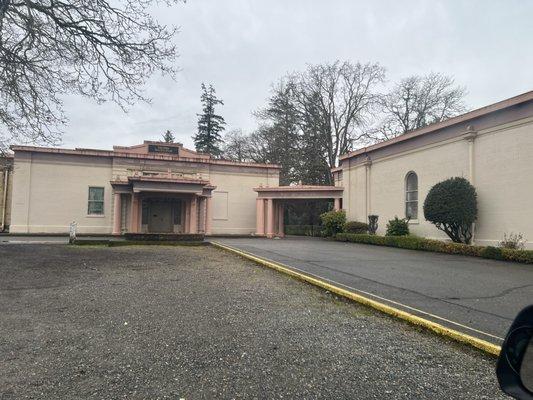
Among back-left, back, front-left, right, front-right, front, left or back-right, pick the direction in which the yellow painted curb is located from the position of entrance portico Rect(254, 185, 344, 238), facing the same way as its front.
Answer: front

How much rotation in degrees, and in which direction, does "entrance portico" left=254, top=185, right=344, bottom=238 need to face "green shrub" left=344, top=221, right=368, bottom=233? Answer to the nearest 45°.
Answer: approximately 45° to its left

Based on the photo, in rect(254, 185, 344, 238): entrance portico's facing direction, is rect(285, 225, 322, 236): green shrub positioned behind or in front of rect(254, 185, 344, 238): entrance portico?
behind

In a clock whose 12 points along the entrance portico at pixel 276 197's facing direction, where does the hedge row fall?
The hedge row is roughly at 11 o'clock from the entrance portico.

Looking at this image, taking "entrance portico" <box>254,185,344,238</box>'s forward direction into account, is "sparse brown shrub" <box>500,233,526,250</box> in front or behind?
in front

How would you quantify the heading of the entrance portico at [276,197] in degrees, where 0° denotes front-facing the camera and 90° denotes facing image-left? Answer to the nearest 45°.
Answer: approximately 0°

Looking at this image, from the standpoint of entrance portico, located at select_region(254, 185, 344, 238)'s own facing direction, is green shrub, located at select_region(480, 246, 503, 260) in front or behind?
in front

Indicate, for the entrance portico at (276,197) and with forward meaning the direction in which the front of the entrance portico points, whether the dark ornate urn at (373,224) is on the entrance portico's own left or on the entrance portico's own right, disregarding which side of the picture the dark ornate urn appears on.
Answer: on the entrance portico's own left

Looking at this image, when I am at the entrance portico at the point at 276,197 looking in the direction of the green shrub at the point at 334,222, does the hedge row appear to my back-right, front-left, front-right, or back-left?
front-right
